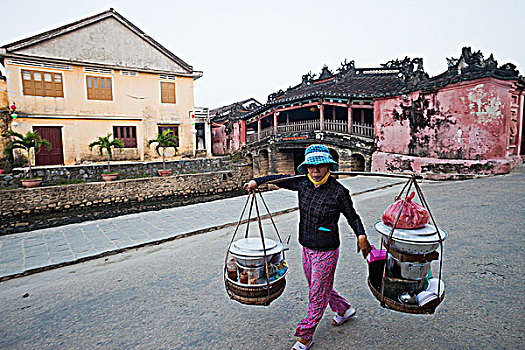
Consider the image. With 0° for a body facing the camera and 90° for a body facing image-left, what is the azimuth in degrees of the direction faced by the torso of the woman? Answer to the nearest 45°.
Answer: approximately 45°

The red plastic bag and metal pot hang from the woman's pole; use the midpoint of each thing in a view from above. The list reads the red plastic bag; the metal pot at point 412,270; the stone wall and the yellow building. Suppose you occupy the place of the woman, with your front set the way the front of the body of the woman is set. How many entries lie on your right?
2

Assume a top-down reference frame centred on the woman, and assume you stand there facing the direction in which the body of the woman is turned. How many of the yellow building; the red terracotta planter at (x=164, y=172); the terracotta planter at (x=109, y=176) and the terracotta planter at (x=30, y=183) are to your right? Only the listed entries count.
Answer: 4

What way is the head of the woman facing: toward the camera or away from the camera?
toward the camera

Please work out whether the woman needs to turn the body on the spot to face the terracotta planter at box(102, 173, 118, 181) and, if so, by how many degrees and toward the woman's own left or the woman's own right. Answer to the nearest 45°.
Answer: approximately 90° to the woman's own right

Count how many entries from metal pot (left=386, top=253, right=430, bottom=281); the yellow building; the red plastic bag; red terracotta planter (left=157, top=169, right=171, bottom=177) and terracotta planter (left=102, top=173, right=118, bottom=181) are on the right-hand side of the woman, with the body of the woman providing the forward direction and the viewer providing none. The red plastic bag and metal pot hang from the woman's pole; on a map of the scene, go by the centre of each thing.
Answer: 3

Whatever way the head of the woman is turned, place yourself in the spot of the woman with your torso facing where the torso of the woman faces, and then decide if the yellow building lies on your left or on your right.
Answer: on your right

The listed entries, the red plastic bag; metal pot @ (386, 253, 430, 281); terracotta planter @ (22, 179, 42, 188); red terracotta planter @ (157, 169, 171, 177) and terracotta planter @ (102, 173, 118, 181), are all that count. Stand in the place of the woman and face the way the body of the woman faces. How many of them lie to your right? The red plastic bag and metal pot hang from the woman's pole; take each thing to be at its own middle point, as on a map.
3

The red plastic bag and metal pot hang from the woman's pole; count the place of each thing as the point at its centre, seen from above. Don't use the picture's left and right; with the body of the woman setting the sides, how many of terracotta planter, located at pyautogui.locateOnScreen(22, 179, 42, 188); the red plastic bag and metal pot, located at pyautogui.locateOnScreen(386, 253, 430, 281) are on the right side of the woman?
1

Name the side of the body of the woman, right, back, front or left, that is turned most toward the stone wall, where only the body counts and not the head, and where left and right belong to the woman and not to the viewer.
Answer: right
